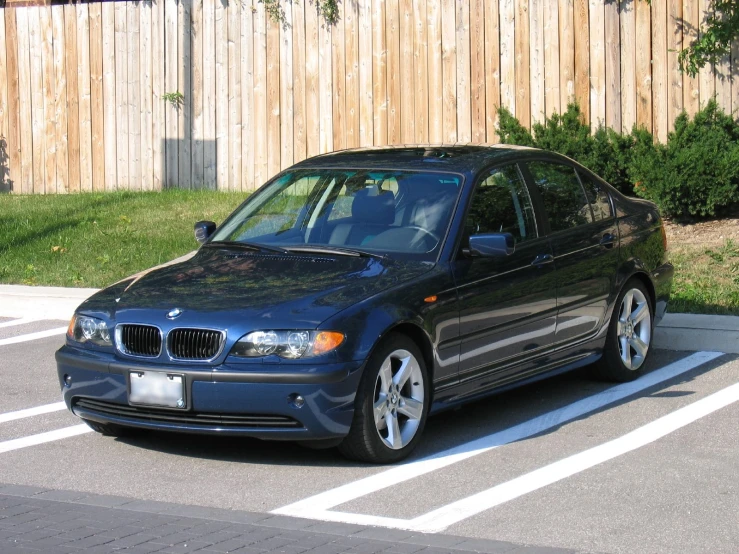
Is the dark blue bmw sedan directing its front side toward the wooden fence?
no

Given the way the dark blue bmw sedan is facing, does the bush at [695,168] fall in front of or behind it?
behind

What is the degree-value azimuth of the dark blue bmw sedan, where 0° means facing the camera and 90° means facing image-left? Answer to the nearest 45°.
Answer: approximately 45°
